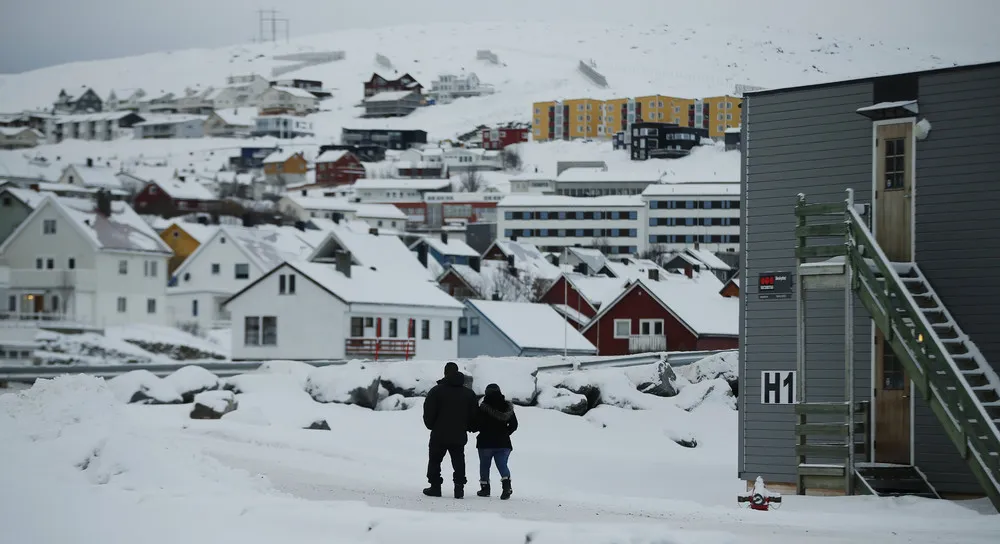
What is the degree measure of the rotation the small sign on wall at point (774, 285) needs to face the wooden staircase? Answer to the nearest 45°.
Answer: approximately 45° to its left

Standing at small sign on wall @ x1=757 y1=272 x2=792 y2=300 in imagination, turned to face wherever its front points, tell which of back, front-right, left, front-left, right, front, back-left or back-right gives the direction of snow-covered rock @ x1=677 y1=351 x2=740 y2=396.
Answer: back

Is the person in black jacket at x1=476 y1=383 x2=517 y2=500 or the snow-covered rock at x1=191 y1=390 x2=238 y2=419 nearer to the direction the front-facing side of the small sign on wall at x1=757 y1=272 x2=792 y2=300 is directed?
the person in black jacket

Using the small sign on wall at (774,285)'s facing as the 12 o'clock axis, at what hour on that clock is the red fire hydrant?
The red fire hydrant is roughly at 12 o'clock from the small sign on wall.

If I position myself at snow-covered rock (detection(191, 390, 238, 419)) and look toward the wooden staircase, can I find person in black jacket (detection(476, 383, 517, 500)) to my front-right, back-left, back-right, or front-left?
front-right

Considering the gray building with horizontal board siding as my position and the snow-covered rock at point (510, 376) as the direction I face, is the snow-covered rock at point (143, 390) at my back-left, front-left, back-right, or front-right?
front-left

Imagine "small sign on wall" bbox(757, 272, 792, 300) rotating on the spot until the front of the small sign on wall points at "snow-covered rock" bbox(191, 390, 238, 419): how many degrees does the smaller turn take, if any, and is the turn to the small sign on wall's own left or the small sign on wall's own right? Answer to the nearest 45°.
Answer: approximately 90° to the small sign on wall's own right

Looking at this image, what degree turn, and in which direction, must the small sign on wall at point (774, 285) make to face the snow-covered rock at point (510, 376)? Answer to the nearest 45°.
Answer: approximately 135° to its right

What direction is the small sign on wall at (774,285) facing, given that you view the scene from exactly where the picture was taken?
facing the viewer

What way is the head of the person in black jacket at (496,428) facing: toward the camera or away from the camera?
away from the camera
